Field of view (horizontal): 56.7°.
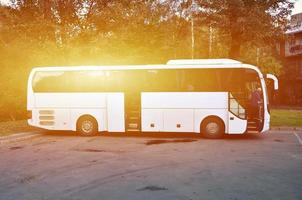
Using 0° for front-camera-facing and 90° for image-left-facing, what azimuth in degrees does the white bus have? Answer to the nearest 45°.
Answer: approximately 270°
